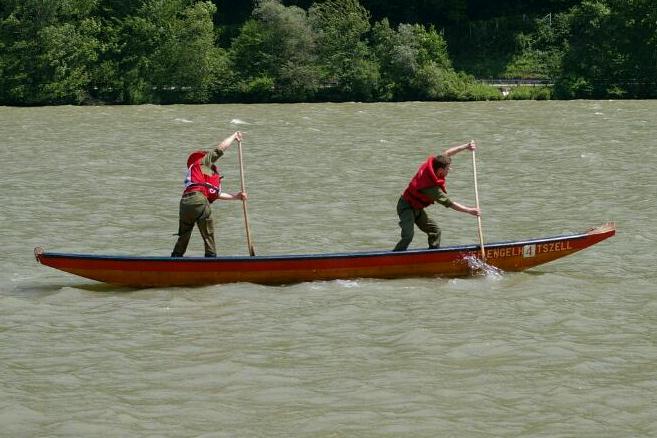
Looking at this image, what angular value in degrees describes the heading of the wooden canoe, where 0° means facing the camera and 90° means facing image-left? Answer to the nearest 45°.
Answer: approximately 270°

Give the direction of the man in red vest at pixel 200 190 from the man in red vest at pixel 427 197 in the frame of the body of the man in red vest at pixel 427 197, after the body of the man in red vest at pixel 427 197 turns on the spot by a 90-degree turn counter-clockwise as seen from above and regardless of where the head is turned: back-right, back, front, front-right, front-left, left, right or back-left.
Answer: left

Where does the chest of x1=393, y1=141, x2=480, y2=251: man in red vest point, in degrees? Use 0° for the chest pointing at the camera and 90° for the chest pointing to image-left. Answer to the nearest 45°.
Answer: approximately 270°
